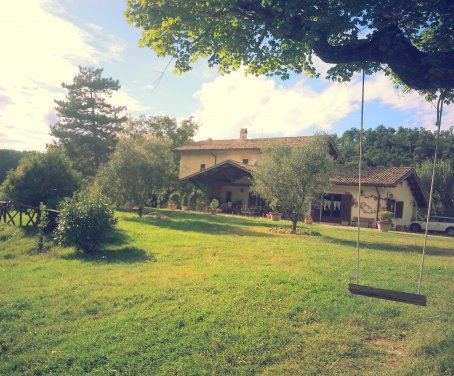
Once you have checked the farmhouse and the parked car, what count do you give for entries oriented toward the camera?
1

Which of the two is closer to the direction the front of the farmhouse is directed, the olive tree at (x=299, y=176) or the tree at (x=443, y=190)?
the olive tree

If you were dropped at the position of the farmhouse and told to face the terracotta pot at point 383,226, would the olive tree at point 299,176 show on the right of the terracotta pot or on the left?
right

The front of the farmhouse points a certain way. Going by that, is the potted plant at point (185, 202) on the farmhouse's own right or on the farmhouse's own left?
on the farmhouse's own right

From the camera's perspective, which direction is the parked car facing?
to the viewer's left

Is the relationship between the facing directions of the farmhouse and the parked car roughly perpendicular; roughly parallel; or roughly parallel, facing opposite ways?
roughly perpendicular

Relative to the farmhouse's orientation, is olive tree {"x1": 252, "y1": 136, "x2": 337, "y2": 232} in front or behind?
in front

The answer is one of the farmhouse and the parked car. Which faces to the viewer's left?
the parked car
